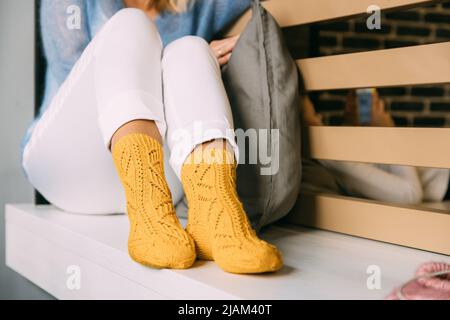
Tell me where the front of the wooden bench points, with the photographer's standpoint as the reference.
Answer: facing the viewer and to the left of the viewer
